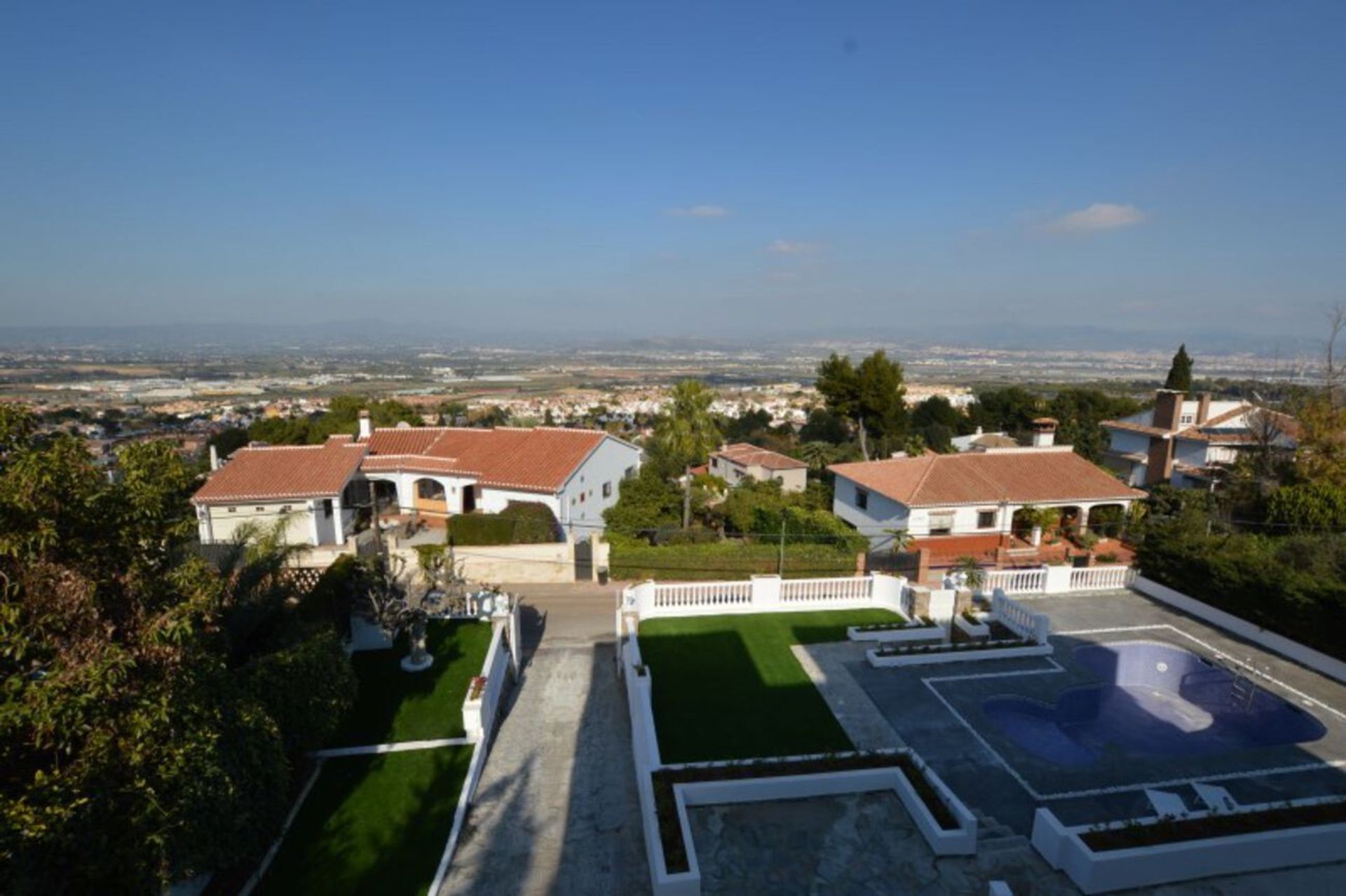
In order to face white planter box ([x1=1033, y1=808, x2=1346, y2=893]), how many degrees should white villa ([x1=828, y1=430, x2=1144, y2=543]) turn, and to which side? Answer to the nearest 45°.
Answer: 0° — it already faces it

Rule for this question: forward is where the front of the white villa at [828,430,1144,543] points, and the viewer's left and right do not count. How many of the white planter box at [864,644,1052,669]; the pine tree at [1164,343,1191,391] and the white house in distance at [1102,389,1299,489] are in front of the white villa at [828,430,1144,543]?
1

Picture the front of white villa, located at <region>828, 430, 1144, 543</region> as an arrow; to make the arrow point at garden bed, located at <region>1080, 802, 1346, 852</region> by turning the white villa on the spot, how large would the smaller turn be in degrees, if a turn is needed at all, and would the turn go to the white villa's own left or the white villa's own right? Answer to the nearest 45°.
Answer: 0° — it already faces it

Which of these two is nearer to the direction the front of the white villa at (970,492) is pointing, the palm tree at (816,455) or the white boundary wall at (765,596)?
the white boundary wall

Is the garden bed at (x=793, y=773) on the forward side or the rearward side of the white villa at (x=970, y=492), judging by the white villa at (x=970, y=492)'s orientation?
on the forward side

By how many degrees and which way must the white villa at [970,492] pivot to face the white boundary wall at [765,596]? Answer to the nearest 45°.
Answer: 0° — it already faces it

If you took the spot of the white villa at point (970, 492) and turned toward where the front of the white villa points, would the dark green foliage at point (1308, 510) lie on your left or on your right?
on your left

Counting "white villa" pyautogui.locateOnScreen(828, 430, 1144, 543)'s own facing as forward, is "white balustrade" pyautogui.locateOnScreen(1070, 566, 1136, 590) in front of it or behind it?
in front

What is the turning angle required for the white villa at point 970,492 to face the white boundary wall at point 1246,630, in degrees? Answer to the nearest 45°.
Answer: approximately 45° to its left

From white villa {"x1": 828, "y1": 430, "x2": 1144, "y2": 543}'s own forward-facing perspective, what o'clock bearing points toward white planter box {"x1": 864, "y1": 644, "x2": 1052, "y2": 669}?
The white planter box is roughly at 12 o'clock from the white villa.

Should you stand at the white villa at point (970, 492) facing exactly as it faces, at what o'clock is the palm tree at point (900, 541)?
The palm tree is roughly at 1 o'clock from the white villa.

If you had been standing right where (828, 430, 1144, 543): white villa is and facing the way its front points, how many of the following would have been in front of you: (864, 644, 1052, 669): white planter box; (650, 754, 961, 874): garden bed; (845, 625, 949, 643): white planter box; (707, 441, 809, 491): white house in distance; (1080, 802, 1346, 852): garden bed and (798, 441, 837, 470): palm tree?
4

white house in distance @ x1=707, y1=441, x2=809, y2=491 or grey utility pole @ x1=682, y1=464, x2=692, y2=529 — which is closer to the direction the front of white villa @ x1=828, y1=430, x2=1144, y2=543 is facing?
the grey utility pole

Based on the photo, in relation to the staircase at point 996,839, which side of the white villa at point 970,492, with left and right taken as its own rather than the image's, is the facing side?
front

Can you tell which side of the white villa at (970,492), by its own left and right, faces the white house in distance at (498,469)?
right

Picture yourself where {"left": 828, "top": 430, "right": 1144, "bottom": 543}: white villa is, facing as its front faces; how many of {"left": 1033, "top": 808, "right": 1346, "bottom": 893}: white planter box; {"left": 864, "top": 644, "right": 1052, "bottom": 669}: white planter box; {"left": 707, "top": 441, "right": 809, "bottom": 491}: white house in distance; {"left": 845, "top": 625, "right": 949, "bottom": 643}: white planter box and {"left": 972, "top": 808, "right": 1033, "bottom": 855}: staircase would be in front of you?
4

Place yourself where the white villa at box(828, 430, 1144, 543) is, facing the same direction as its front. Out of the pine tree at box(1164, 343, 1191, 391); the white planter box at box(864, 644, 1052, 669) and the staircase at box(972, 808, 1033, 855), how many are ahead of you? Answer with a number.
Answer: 2
